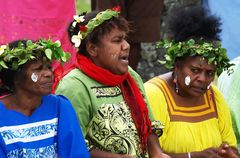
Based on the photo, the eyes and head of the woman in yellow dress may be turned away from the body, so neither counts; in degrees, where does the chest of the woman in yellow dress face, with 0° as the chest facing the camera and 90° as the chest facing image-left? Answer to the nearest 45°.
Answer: approximately 315°

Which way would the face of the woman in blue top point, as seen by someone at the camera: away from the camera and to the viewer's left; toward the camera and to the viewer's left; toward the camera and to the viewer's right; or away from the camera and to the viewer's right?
toward the camera and to the viewer's right

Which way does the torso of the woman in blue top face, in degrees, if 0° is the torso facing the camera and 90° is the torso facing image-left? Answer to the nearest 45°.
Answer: approximately 0°

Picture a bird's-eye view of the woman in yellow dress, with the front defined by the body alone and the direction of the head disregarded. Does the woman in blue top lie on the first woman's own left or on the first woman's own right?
on the first woman's own right
